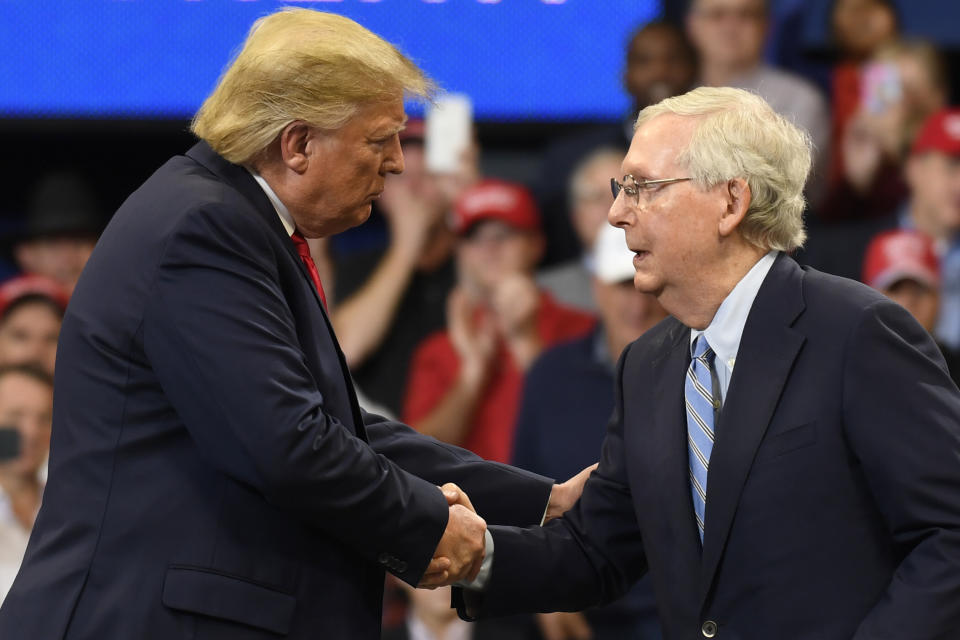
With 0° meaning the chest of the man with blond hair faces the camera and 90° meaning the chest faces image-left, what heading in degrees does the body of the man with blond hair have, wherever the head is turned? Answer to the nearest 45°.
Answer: approximately 270°

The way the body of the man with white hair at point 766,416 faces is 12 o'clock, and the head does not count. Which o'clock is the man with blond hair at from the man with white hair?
The man with blond hair is roughly at 1 o'clock from the man with white hair.

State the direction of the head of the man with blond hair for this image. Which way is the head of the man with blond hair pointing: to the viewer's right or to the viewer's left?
to the viewer's right

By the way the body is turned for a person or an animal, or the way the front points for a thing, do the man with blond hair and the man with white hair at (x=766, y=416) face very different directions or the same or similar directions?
very different directions

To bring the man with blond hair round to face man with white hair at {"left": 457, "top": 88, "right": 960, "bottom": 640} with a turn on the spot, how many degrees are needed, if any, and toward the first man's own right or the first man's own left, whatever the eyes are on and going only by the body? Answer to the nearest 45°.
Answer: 0° — they already face them

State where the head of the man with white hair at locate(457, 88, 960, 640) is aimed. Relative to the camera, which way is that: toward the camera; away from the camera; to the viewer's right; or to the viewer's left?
to the viewer's left

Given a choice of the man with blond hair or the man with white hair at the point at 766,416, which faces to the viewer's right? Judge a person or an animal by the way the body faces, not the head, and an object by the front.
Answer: the man with blond hair

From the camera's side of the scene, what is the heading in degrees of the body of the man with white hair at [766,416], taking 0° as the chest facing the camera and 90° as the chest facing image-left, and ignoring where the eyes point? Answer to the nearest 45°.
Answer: approximately 45°
